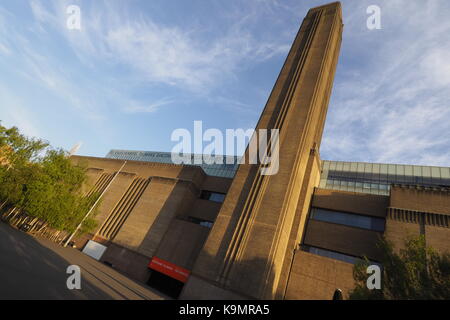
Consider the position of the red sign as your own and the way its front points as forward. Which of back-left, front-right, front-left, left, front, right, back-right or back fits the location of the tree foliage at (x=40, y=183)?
right

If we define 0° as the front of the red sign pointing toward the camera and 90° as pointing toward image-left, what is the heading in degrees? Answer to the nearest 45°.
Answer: approximately 0°
